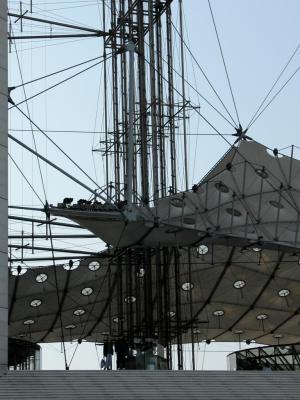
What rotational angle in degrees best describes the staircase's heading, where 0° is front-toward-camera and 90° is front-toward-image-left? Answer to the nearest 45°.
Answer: approximately 0°

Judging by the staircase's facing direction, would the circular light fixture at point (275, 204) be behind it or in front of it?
behind

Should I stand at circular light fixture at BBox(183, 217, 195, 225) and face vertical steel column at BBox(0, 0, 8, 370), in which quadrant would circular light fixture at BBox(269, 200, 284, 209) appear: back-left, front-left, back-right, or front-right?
back-left
